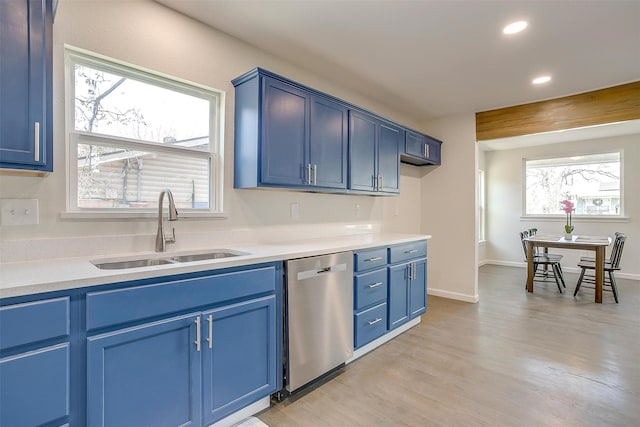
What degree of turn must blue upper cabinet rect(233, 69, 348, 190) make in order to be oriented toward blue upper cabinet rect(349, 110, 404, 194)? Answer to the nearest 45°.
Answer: approximately 90° to its left

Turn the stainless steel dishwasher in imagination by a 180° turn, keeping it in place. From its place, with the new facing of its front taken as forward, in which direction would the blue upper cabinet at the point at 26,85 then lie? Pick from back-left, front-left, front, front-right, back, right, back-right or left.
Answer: left

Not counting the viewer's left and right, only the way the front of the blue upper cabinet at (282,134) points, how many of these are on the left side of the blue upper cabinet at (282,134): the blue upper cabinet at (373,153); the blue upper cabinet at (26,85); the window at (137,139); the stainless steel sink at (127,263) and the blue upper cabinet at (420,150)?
2

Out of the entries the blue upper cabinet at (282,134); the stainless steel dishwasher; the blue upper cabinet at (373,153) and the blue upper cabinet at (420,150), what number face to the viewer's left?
0

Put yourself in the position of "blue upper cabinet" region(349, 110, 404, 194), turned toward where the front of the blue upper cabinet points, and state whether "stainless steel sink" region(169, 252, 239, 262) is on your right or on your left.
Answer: on your right

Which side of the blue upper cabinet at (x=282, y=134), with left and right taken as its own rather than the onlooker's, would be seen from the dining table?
left

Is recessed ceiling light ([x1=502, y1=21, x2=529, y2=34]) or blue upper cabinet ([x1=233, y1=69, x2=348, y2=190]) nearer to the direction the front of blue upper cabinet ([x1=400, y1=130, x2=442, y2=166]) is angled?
the recessed ceiling light

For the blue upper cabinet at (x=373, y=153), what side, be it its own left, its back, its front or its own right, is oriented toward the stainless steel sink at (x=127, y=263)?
right

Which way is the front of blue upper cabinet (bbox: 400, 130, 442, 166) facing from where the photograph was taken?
facing the viewer and to the right of the viewer

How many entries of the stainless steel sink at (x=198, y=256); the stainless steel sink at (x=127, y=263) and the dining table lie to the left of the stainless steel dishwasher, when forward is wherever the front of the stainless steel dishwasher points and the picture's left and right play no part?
1

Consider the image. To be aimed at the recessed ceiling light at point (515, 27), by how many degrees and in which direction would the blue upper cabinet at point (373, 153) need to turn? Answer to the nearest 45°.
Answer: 0° — it already faces it

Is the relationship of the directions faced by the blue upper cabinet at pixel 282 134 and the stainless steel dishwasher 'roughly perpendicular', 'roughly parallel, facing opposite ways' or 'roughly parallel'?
roughly parallel

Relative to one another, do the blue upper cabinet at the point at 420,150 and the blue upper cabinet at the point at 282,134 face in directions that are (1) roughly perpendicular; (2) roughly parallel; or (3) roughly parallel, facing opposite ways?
roughly parallel

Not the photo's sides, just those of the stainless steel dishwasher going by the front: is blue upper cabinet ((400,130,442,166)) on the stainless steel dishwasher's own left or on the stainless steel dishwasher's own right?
on the stainless steel dishwasher's own left

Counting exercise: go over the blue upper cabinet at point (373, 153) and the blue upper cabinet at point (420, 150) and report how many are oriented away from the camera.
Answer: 0

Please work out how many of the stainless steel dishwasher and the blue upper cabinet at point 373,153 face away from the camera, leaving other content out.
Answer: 0
